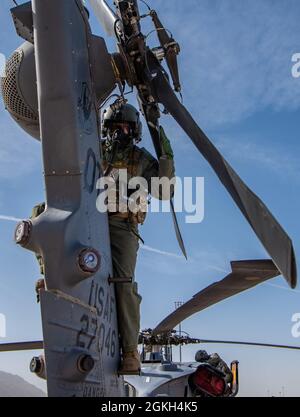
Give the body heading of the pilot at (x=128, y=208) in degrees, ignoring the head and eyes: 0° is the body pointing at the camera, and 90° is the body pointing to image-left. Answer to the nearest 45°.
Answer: approximately 0°

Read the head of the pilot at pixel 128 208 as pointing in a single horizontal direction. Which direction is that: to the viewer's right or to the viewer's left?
to the viewer's left
